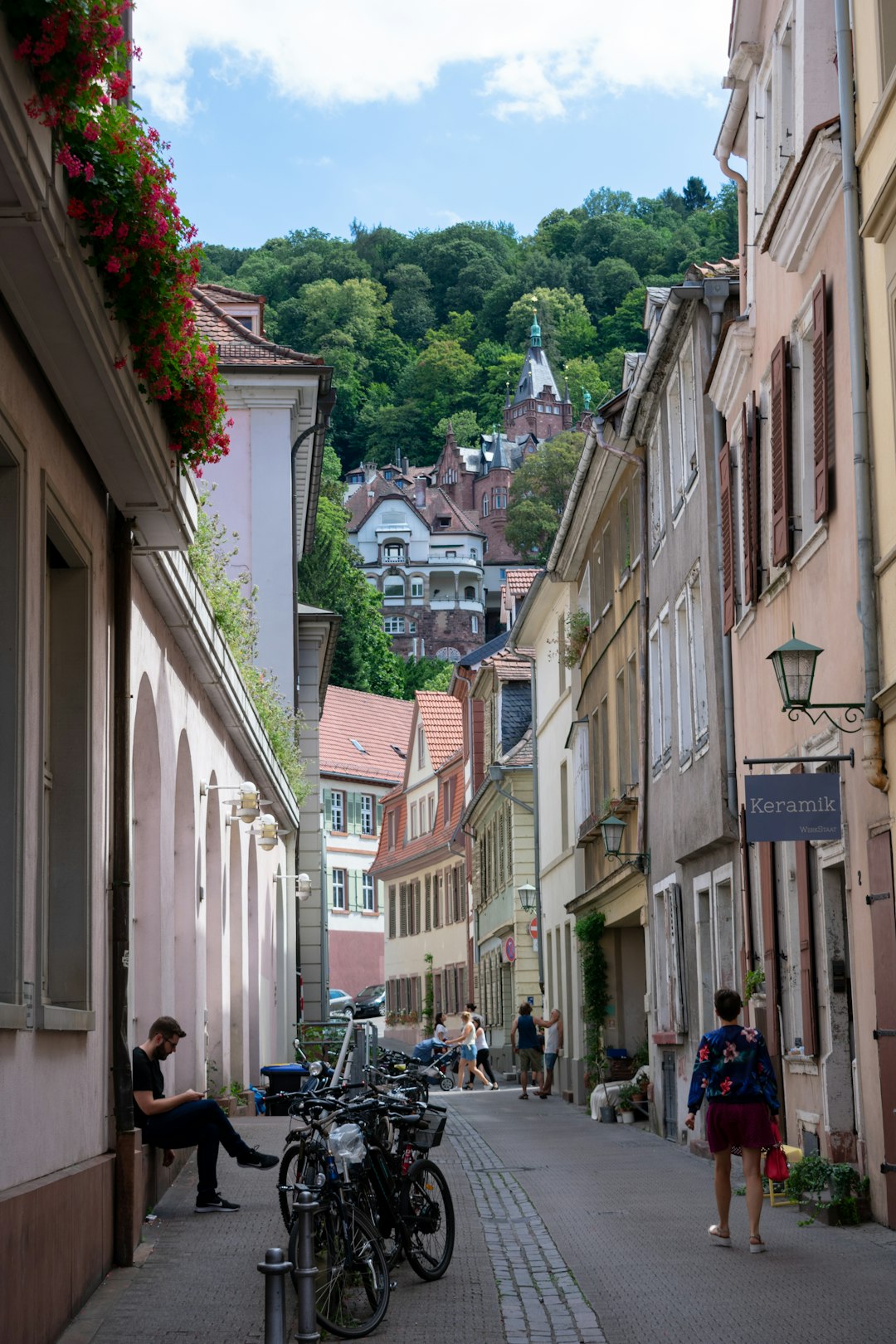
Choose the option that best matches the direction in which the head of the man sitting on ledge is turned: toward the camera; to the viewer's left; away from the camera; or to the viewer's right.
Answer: to the viewer's right

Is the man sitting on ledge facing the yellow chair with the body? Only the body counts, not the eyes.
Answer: yes

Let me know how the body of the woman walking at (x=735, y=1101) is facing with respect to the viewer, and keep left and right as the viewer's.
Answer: facing away from the viewer

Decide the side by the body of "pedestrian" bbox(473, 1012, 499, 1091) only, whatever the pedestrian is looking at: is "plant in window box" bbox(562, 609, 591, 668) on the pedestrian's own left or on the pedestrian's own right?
on the pedestrian's own left

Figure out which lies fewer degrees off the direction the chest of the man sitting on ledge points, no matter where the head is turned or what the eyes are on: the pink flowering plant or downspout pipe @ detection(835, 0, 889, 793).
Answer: the downspout pipe

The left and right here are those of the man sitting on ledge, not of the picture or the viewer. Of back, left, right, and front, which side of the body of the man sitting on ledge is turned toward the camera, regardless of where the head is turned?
right

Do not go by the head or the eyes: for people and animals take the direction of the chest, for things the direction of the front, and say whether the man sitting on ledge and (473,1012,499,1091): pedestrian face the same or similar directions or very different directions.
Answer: very different directions

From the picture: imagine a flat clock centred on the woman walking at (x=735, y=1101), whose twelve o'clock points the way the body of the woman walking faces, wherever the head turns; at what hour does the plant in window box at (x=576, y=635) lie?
The plant in window box is roughly at 12 o'clock from the woman walking.

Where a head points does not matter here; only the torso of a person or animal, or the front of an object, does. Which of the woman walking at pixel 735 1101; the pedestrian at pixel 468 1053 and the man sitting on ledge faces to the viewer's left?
the pedestrian

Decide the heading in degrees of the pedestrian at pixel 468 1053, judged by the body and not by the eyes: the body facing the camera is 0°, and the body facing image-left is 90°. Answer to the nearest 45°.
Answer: approximately 90°
